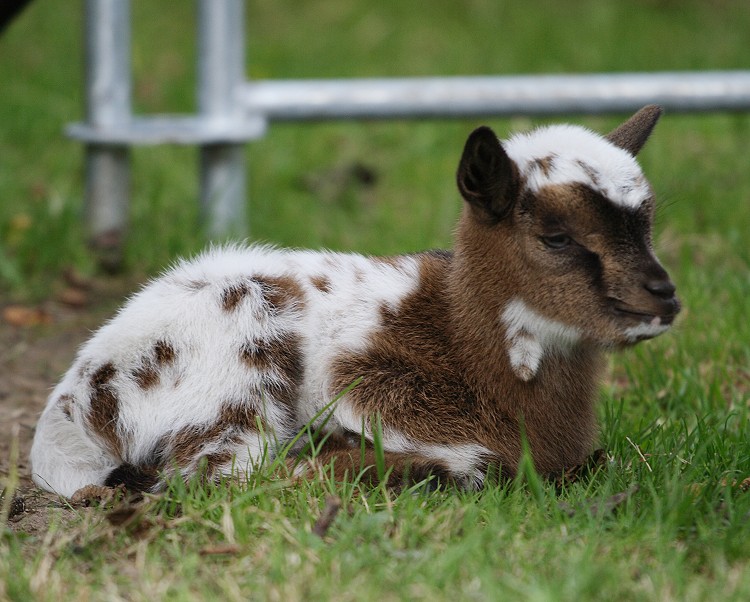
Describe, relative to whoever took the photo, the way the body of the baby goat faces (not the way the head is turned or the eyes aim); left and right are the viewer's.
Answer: facing to the right of the viewer

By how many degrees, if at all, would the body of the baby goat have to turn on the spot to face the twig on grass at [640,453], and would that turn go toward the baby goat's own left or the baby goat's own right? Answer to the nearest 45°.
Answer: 0° — it already faces it
